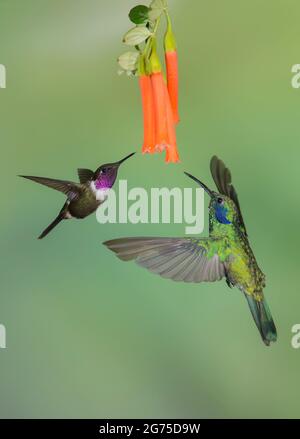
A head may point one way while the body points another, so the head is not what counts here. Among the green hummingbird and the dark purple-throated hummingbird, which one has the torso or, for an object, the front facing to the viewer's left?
the green hummingbird

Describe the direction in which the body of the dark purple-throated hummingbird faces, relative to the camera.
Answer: to the viewer's right

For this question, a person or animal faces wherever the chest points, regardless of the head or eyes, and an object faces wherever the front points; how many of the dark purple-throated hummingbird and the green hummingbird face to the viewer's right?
1

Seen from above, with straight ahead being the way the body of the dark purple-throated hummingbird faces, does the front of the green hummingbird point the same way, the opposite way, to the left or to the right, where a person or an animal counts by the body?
the opposite way

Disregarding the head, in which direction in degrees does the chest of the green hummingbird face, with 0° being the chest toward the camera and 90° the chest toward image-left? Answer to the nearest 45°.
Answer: approximately 90°
